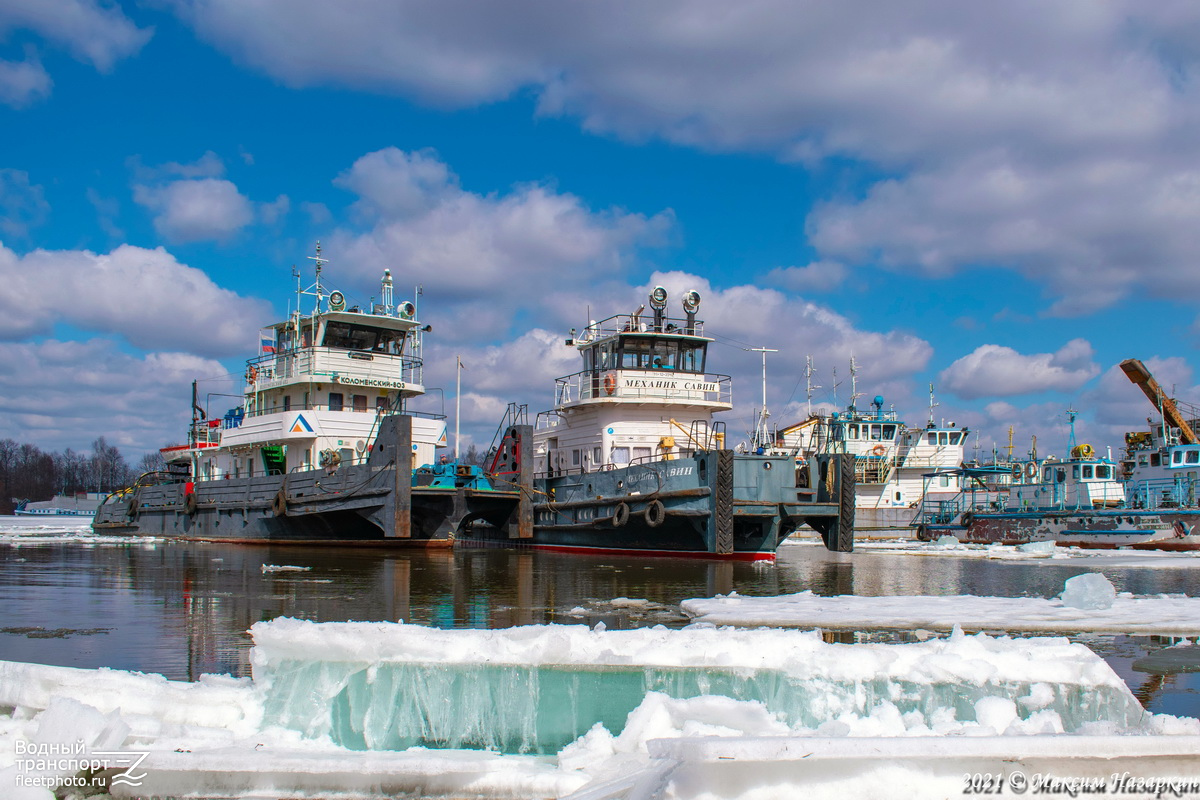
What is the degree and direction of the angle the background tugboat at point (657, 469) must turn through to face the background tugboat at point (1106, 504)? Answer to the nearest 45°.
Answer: approximately 90° to its left

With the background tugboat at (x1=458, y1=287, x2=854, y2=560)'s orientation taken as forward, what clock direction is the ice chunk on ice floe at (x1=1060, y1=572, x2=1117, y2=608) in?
The ice chunk on ice floe is roughly at 1 o'clock from the background tugboat.

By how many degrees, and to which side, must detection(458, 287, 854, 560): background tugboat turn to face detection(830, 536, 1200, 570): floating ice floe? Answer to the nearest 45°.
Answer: approximately 45° to its left

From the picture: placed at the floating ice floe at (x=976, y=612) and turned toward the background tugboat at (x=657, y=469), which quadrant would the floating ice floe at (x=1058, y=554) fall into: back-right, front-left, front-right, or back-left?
front-right

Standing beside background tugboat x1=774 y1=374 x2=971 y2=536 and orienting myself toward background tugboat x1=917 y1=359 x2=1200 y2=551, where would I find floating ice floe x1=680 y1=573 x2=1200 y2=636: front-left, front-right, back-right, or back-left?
front-right

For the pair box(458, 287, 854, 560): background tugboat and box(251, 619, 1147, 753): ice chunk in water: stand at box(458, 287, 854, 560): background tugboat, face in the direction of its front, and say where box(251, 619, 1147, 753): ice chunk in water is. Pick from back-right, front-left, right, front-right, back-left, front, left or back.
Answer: front-right

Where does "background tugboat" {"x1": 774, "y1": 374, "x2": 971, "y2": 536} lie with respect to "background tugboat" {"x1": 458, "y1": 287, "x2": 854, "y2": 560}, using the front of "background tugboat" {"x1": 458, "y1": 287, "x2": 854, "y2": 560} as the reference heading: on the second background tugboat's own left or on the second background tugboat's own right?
on the second background tugboat's own left

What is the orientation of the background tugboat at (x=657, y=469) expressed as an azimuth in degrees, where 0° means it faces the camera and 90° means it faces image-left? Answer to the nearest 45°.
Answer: approximately 315°

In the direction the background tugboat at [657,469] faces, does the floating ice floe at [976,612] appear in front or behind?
in front
